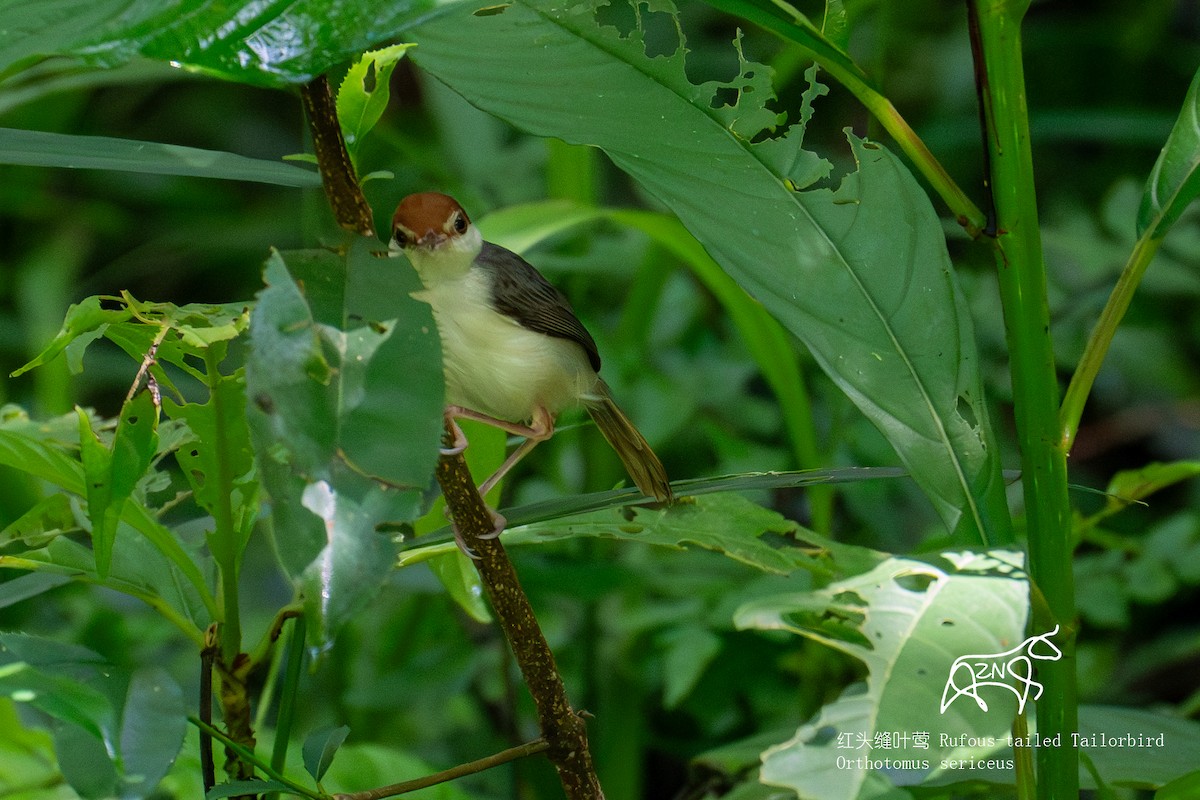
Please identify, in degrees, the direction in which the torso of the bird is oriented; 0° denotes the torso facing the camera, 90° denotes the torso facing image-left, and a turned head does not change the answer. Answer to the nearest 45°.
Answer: approximately 45°

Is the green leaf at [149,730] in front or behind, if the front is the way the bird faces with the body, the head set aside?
in front
